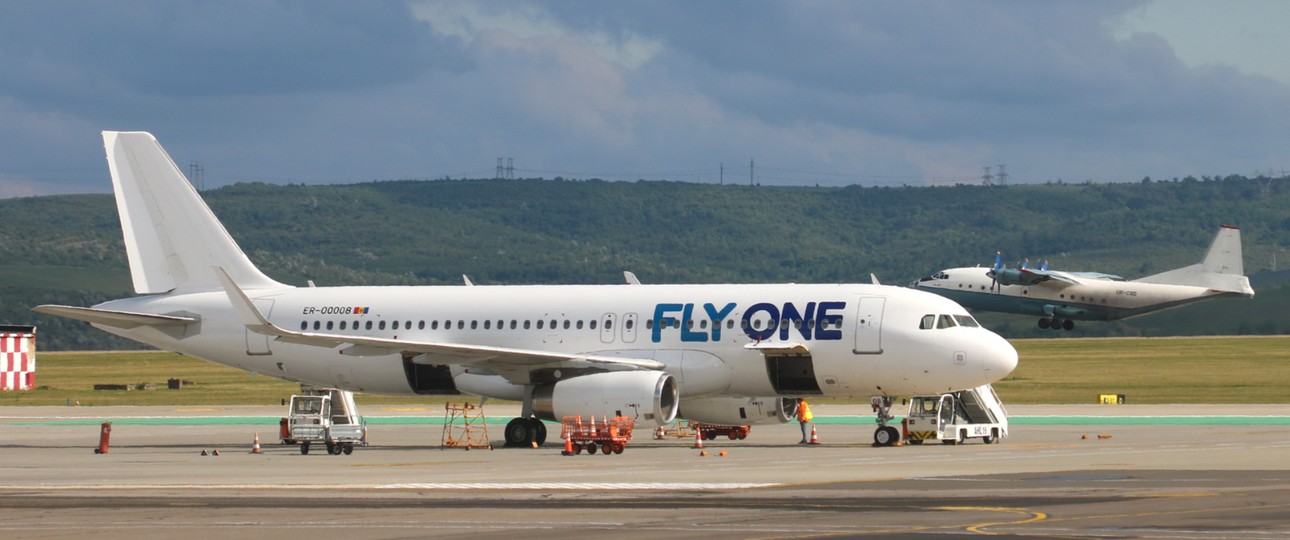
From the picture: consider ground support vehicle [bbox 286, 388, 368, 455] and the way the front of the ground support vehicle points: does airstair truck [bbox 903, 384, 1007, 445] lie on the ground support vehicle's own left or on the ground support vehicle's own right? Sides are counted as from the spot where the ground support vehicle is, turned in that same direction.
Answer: on the ground support vehicle's own left

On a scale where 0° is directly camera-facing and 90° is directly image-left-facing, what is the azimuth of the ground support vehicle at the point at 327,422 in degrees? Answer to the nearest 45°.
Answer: approximately 45°

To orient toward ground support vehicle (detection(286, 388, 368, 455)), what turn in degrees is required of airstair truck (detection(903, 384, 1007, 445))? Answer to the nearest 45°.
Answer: approximately 45° to its right

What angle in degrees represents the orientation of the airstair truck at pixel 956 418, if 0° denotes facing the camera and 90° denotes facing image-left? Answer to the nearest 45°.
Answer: approximately 45°

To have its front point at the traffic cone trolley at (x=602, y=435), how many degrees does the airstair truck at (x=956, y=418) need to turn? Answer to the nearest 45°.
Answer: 0° — it already faces it

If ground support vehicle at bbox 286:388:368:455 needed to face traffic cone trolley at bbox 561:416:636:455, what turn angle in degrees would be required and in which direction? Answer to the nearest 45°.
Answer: approximately 90° to its left

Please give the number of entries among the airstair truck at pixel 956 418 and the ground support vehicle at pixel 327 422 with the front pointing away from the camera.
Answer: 0

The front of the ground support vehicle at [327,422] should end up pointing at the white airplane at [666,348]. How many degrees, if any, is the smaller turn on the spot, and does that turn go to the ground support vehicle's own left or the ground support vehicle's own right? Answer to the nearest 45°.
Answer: approximately 135° to the ground support vehicle's own left
